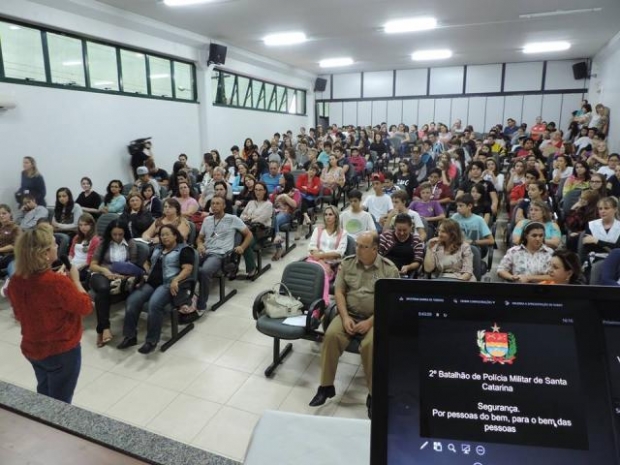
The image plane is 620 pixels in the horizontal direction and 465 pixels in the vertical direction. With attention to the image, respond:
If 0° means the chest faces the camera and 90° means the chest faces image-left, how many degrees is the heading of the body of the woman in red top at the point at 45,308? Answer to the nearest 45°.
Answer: approximately 225°

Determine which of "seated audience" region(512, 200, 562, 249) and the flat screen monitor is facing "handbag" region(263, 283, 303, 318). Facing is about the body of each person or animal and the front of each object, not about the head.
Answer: the seated audience

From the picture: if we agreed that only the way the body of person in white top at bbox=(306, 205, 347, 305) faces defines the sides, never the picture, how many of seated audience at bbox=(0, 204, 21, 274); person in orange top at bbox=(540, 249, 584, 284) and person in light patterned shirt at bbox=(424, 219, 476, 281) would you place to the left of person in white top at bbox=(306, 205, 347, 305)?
2

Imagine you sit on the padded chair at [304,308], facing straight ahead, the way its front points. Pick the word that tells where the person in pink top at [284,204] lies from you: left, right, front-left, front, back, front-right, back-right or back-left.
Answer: back-right

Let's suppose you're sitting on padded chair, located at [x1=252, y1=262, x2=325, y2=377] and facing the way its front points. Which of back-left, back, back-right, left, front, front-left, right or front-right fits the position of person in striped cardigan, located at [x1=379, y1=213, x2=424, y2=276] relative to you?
back

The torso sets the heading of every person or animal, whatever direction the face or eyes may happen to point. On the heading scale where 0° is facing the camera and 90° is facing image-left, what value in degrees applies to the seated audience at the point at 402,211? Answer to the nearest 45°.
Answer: approximately 45°

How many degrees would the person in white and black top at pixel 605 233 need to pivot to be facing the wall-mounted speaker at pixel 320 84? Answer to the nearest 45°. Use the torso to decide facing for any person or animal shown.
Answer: approximately 90° to their right

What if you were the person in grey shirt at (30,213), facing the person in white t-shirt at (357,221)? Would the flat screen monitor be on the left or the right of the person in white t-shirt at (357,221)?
right

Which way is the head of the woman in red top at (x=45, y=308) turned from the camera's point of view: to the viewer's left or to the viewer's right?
to the viewer's right

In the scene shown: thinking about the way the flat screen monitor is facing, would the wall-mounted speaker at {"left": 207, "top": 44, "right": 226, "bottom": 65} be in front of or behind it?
behind

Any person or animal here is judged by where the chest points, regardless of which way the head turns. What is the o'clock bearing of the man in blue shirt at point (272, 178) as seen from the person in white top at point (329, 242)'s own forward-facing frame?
The man in blue shirt is roughly at 4 o'clock from the person in white top.

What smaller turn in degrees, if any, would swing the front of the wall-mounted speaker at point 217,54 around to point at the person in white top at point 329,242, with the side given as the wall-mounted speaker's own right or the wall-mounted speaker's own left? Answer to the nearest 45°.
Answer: approximately 45° to the wall-mounted speaker's own right

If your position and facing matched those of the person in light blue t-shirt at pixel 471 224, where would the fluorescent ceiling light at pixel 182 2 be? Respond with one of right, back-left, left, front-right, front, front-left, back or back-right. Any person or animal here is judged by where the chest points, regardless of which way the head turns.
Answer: front-right
